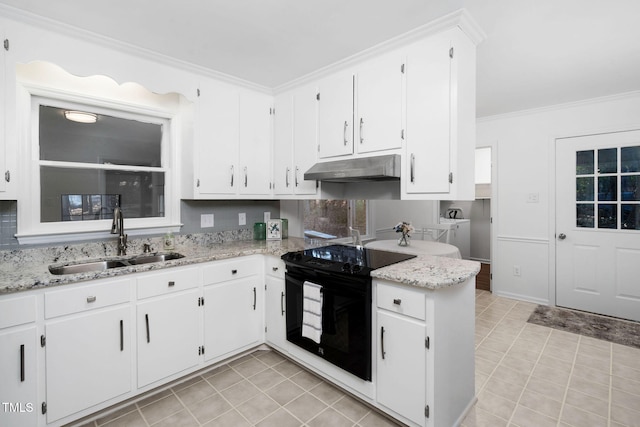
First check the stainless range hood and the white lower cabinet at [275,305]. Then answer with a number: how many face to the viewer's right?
0

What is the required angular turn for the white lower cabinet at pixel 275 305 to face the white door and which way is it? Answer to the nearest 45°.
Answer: approximately 135° to its left

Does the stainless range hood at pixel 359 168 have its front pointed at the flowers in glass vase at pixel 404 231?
no

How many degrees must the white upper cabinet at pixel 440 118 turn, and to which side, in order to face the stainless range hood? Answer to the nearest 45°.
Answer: approximately 45° to its right

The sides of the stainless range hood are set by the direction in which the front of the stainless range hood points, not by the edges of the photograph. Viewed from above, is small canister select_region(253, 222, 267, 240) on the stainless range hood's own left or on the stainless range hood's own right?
on the stainless range hood's own right

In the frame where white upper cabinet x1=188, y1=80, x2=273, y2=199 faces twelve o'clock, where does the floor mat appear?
The floor mat is roughly at 11 o'clock from the white upper cabinet.

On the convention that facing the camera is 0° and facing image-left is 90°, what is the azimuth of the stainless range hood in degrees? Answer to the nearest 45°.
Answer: approximately 45°

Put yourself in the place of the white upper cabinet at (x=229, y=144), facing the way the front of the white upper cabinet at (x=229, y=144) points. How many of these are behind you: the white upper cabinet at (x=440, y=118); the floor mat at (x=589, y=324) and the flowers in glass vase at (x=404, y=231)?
0

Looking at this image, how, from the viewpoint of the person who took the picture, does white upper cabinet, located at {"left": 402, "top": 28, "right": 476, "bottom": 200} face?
facing the viewer and to the left of the viewer

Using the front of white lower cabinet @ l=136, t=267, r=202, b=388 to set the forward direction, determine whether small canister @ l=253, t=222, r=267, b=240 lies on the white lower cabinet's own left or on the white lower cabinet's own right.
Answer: on the white lower cabinet's own left

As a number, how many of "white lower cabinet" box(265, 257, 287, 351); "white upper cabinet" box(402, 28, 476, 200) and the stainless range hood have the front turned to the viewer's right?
0
